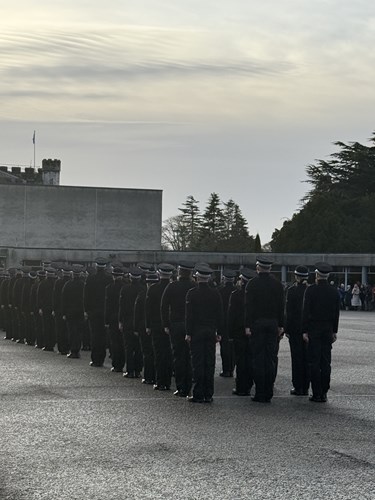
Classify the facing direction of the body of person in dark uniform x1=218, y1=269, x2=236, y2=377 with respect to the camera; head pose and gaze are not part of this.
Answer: away from the camera

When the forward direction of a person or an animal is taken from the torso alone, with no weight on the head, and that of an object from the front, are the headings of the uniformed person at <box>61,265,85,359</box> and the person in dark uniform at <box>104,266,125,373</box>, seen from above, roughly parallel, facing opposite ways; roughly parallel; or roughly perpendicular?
roughly parallel

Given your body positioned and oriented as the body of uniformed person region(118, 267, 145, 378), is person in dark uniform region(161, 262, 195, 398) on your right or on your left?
on your right

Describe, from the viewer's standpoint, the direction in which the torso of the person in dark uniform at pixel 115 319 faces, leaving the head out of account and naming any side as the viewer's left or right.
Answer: facing away from the viewer and to the right of the viewer

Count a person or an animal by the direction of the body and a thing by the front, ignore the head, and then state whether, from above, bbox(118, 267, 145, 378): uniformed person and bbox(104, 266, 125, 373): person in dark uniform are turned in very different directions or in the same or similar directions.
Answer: same or similar directions

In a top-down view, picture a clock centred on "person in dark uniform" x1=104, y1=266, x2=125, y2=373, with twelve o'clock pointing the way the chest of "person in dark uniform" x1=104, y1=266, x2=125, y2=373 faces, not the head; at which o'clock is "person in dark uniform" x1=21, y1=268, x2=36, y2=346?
"person in dark uniform" x1=21, y1=268, x2=36, y2=346 is roughly at 10 o'clock from "person in dark uniform" x1=104, y1=266, x2=125, y2=373.

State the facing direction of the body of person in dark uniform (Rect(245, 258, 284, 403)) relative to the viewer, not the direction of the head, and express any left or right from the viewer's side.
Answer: facing away from the viewer

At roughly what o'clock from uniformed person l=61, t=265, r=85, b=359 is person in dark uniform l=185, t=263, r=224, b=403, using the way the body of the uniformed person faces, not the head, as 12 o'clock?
The person in dark uniform is roughly at 4 o'clock from the uniformed person.

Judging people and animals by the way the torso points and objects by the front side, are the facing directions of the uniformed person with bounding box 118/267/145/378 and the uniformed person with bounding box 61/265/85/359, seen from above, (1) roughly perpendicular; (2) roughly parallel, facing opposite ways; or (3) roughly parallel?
roughly parallel

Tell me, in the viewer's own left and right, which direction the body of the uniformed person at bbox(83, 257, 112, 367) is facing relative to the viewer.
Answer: facing away from the viewer and to the right of the viewer

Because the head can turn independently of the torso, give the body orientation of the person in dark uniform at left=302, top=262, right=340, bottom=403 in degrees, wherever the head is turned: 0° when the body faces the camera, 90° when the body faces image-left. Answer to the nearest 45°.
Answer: approximately 180°

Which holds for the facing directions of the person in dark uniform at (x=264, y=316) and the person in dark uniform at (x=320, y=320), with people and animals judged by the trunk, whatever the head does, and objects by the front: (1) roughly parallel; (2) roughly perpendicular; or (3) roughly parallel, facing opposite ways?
roughly parallel
